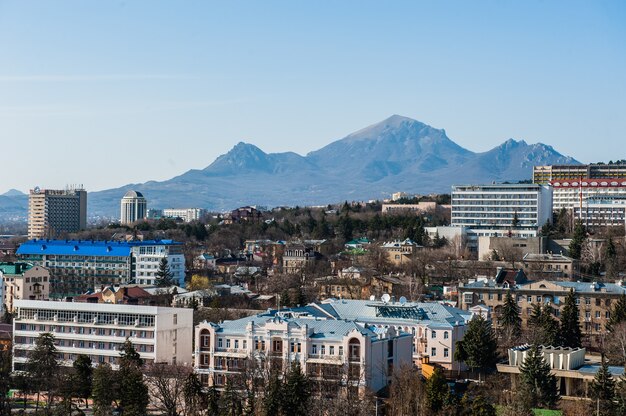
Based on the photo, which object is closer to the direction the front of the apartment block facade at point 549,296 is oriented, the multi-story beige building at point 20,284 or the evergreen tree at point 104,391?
the evergreen tree

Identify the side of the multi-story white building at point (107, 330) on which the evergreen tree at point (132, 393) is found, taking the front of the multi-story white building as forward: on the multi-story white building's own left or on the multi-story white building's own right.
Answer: on the multi-story white building's own left

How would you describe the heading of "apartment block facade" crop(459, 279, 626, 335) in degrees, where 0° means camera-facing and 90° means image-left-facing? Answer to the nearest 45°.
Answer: approximately 0°

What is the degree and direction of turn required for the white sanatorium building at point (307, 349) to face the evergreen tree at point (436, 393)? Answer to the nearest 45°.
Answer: approximately 90° to its left

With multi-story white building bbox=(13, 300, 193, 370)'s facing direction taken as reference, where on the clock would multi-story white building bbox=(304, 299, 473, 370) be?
multi-story white building bbox=(304, 299, 473, 370) is roughly at 8 o'clock from multi-story white building bbox=(13, 300, 193, 370).

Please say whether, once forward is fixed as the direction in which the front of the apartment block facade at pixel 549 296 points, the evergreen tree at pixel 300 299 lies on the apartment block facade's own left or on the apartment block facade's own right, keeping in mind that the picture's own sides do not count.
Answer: on the apartment block facade's own right

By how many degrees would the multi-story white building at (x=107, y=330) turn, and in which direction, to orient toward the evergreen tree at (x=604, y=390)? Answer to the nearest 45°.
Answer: approximately 90° to its left

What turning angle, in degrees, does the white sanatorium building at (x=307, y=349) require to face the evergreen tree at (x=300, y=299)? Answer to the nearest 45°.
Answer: approximately 135° to its right

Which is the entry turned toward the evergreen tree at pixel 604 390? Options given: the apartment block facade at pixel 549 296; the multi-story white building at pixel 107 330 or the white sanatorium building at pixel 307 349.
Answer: the apartment block facade
